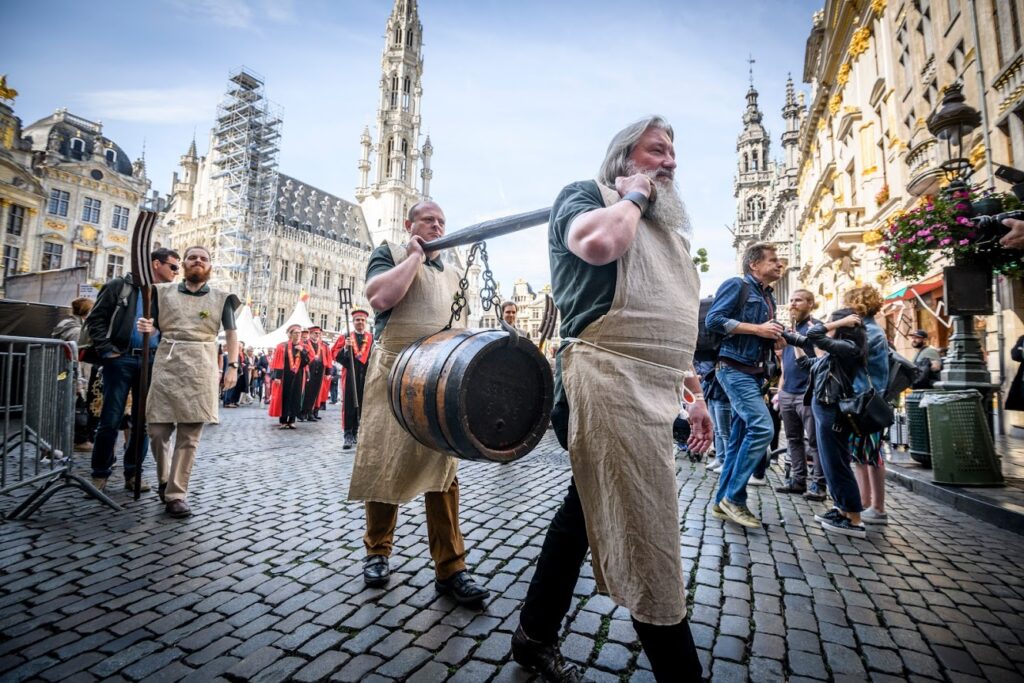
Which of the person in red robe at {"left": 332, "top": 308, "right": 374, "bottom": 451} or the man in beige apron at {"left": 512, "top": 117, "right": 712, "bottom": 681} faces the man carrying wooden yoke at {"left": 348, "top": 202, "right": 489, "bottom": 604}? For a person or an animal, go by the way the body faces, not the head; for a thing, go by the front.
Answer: the person in red robe

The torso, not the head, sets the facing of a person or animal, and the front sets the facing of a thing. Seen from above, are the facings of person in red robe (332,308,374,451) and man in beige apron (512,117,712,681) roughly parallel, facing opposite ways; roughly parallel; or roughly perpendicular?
roughly parallel

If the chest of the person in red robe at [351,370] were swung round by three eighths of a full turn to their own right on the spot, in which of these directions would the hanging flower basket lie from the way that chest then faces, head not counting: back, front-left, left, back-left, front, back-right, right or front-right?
back

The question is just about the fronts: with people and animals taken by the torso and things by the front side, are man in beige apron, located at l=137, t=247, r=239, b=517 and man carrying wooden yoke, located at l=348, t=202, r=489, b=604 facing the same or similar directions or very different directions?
same or similar directions

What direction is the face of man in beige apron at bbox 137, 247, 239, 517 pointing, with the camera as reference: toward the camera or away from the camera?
toward the camera

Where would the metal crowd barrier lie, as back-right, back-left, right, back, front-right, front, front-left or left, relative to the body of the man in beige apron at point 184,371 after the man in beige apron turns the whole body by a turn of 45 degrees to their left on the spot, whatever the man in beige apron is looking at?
back

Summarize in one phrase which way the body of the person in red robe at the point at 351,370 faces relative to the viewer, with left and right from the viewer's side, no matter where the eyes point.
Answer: facing the viewer

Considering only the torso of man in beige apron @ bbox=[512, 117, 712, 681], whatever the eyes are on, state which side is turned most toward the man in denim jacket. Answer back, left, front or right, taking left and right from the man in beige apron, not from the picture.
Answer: left

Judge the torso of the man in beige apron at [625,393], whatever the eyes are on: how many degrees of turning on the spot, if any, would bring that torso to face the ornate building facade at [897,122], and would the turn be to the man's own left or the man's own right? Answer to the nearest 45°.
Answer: approximately 90° to the man's own left

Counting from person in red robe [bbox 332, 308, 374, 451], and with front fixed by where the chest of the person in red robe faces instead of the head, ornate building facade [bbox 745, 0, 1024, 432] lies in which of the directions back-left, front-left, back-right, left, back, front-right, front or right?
left

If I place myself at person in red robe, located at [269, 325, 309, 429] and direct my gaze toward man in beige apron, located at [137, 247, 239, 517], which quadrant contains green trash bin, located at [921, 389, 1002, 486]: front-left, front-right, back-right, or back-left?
front-left

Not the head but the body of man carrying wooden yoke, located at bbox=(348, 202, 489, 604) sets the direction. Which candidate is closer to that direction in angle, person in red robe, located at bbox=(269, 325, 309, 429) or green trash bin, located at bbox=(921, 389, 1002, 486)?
the green trash bin

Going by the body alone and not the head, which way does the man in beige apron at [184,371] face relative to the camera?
toward the camera

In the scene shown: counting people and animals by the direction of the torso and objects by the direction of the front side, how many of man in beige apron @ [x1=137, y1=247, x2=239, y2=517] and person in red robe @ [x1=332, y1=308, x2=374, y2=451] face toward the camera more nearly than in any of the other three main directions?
2

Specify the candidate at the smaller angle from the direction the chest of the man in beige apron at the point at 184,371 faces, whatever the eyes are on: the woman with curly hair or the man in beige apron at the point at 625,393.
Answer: the man in beige apron
